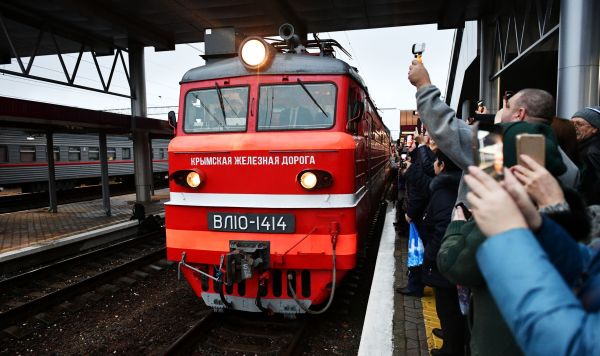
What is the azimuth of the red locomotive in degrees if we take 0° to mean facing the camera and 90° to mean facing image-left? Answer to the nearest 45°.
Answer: approximately 0°

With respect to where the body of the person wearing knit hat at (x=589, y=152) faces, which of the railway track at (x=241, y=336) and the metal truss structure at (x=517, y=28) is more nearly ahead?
the railway track

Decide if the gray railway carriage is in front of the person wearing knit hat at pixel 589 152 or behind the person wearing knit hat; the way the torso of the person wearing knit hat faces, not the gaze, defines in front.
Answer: in front

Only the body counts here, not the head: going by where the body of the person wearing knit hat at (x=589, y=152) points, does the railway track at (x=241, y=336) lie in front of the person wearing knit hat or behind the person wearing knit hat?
in front

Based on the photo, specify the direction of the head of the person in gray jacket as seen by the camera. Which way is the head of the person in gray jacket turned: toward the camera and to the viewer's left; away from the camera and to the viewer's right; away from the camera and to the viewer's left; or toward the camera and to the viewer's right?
away from the camera and to the viewer's left

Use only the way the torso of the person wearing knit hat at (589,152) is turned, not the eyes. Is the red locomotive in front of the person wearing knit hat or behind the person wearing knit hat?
in front

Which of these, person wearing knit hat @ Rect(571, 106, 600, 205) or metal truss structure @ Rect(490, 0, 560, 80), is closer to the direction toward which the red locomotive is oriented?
the person wearing knit hat

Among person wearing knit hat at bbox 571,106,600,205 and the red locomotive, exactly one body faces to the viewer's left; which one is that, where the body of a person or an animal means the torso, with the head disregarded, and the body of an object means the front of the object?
the person wearing knit hat

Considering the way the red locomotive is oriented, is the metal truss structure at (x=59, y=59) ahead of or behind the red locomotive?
behind

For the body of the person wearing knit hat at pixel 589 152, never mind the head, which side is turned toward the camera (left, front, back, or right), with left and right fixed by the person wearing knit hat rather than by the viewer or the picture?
left

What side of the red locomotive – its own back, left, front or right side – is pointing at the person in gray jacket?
front

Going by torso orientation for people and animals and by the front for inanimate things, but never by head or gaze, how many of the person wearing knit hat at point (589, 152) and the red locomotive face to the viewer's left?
1

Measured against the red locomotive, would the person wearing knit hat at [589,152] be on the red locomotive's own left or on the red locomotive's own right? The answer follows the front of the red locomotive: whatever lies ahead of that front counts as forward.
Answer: on the red locomotive's own left

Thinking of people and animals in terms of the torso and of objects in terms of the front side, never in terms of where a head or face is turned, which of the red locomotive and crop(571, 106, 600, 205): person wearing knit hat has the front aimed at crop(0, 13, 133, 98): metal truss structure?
the person wearing knit hat
